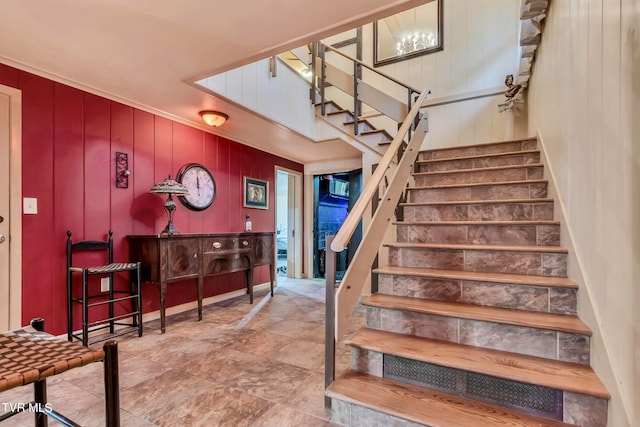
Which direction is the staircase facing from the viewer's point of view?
toward the camera

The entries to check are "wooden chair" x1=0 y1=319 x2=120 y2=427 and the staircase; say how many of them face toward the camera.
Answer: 1

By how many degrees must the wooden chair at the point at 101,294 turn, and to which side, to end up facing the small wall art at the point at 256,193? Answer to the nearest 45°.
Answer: approximately 90° to its left

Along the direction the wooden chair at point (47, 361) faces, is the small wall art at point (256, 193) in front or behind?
in front

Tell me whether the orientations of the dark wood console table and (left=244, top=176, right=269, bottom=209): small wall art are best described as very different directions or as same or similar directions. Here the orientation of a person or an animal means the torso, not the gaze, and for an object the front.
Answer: same or similar directions

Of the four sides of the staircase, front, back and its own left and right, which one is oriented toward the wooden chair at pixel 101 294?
right

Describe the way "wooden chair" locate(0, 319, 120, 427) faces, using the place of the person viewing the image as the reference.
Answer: facing away from the viewer and to the right of the viewer

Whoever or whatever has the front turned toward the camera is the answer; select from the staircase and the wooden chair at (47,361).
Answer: the staircase

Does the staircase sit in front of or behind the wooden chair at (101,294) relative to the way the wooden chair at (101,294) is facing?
in front

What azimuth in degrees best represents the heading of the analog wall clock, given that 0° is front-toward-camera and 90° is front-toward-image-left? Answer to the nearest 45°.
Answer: approximately 315°

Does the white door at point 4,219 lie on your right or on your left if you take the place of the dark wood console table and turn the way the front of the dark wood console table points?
on your right

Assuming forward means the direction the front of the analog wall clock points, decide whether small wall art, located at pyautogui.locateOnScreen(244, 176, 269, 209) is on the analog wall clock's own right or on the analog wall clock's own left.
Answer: on the analog wall clock's own left

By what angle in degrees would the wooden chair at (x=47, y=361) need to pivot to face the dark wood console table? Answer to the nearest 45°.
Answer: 0° — it already faces it

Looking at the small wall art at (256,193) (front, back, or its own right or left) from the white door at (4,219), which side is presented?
right

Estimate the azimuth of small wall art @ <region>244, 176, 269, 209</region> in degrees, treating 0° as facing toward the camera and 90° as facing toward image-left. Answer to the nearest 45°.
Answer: approximately 315°

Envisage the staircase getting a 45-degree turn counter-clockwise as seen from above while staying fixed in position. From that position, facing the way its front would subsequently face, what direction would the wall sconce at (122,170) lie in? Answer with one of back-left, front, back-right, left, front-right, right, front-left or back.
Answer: back-right
